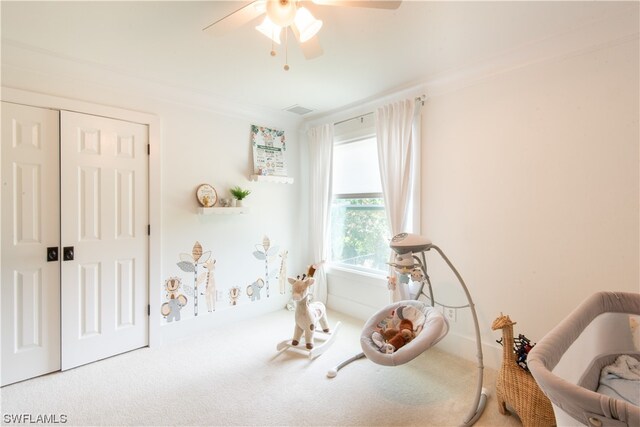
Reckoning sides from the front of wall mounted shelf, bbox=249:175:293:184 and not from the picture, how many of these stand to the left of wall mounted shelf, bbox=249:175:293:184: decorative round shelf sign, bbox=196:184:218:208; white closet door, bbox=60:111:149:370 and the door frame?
0

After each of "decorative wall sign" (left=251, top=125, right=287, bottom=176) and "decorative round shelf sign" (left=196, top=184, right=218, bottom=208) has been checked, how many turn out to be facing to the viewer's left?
0

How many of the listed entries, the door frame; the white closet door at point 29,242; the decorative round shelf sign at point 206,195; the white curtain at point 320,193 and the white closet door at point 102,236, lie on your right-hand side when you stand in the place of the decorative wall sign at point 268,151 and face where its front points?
4

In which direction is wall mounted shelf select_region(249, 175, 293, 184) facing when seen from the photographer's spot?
facing the viewer and to the right of the viewer

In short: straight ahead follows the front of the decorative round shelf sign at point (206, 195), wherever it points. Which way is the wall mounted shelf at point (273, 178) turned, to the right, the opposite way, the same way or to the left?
the same way

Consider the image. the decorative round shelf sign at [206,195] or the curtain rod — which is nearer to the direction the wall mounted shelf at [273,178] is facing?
the curtain rod

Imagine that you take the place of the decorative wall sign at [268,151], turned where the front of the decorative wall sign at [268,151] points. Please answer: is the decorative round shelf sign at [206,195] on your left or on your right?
on your right

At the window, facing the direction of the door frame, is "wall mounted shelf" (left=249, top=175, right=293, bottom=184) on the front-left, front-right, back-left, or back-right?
front-right

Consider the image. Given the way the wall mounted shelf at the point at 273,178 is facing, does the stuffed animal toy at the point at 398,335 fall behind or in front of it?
in front

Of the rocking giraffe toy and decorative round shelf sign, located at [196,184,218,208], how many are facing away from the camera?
0

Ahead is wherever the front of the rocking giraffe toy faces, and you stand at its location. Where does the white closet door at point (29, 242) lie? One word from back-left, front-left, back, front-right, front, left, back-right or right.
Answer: front-right

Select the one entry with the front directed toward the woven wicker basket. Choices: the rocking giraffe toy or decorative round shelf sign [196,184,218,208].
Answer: the decorative round shelf sign

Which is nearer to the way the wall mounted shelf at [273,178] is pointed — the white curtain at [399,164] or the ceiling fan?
the white curtain

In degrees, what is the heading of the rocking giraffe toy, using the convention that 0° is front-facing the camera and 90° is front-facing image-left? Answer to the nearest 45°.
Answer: approximately 45°

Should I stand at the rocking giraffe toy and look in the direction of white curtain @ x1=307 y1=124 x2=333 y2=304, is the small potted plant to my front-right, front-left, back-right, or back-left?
front-left

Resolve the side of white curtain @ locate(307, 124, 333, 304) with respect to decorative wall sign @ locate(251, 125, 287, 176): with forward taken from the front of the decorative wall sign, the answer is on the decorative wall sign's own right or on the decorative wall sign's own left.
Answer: on the decorative wall sign's own left

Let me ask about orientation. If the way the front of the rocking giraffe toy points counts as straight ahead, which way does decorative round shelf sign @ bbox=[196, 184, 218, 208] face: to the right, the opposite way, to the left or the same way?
to the left
